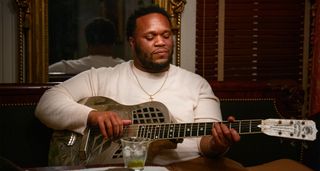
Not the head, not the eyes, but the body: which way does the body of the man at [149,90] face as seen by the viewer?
toward the camera

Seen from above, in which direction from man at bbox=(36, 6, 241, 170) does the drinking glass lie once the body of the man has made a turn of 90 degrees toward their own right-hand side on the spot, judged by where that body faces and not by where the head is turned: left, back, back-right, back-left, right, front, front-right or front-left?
left
